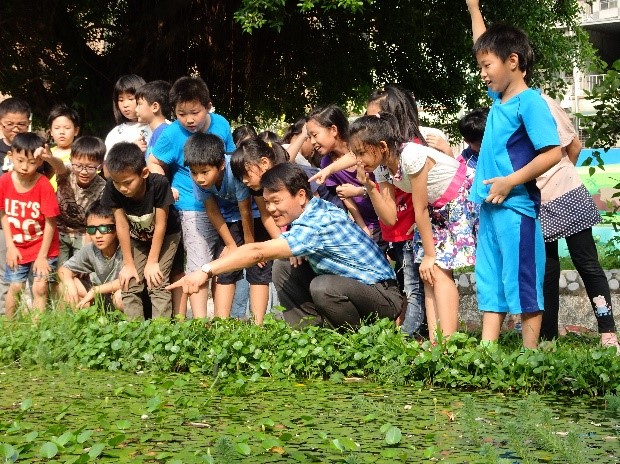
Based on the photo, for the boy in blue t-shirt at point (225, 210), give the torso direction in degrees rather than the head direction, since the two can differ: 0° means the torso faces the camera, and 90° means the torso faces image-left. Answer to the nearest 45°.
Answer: approximately 45°

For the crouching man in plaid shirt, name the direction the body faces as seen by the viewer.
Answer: to the viewer's left

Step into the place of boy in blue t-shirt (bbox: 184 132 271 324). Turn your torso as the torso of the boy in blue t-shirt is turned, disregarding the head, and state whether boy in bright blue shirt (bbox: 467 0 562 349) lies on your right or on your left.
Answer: on your left

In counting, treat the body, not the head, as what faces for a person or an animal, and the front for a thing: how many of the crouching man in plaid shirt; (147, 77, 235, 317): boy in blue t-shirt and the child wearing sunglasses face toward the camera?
2

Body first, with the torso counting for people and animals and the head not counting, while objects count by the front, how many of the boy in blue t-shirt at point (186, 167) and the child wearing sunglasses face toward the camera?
2

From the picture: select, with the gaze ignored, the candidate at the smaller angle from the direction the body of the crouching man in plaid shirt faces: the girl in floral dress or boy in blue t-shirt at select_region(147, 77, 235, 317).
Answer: the boy in blue t-shirt

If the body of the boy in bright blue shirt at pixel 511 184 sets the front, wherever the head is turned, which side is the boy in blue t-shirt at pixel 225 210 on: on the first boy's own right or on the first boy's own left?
on the first boy's own right

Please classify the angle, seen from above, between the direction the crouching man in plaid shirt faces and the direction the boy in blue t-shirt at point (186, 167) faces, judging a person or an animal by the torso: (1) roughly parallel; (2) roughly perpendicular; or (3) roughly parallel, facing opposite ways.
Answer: roughly perpendicular

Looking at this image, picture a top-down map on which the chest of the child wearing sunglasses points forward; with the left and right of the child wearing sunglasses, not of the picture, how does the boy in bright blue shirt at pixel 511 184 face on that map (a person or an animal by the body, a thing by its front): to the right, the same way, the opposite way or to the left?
to the right
